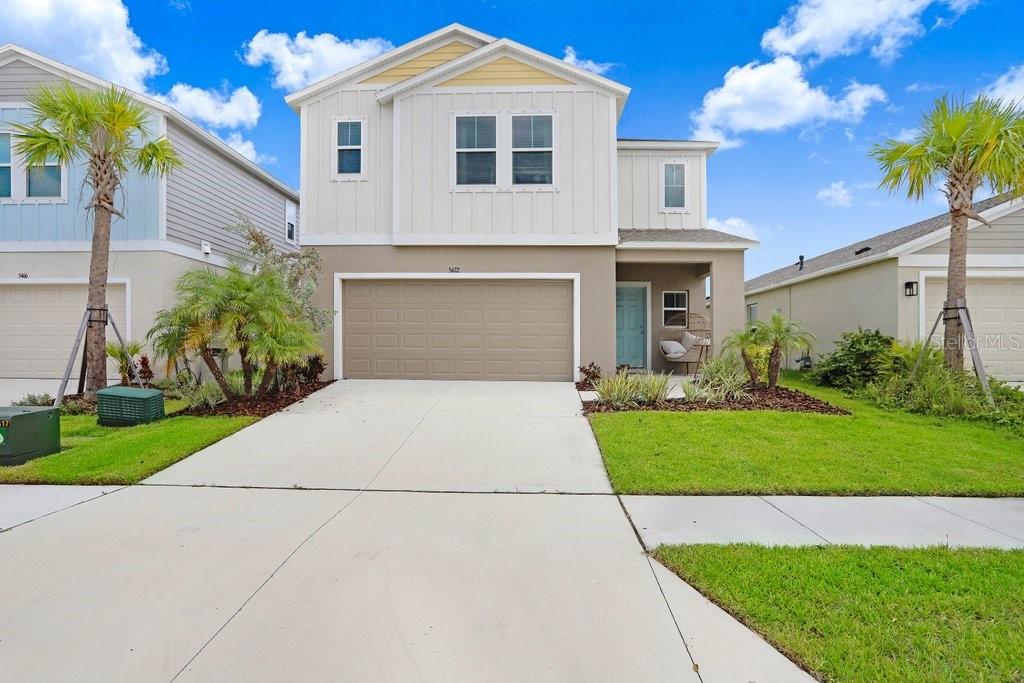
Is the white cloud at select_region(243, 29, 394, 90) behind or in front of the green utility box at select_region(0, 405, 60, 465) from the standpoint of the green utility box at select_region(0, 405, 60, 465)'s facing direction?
behind

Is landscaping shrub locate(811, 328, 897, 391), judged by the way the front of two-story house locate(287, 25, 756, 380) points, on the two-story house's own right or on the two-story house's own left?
on the two-story house's own left

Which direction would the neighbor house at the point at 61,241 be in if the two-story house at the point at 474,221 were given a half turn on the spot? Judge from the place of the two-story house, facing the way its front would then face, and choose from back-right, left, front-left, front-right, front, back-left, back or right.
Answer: left

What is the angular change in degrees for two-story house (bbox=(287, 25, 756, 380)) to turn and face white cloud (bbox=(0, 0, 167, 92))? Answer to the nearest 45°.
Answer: approximately 90° to its right

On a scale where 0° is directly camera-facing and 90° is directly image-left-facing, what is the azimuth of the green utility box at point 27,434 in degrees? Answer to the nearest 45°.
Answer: approximately 45°

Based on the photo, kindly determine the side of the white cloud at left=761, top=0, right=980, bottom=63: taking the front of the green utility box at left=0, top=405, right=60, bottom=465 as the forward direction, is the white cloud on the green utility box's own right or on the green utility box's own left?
on the green utility box's own left

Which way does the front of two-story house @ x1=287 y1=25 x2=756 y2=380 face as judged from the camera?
facing the viewer

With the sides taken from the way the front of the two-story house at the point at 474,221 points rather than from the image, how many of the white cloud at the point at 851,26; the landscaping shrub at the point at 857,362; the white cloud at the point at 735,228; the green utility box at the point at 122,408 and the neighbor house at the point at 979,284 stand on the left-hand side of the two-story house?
4

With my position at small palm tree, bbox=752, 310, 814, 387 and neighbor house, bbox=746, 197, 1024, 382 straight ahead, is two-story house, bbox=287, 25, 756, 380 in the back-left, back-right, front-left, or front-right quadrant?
back-left

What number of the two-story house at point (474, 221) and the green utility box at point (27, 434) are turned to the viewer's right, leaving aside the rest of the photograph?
0

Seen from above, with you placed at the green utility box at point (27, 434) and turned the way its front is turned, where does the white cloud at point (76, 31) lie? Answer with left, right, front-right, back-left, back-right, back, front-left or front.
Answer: back-right

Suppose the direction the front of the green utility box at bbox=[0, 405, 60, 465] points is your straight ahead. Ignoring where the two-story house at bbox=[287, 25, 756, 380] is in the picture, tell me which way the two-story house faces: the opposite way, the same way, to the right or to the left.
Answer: the same way
